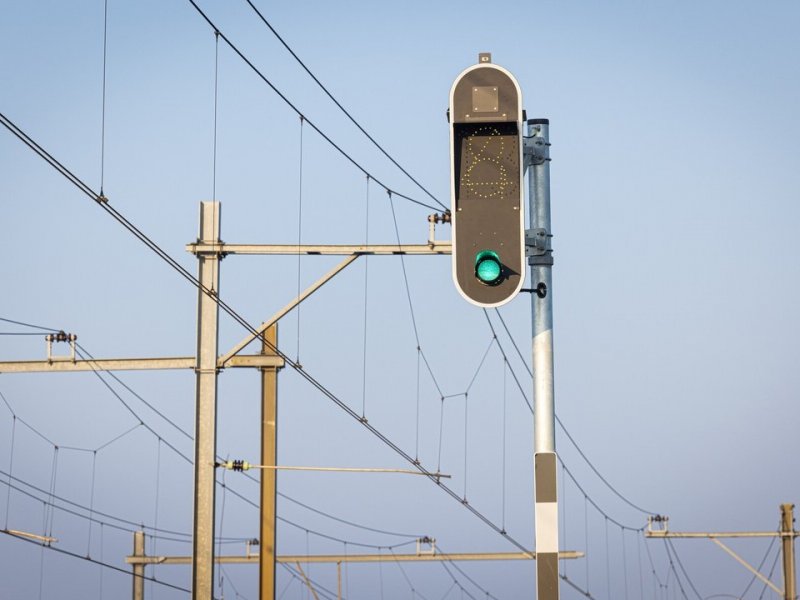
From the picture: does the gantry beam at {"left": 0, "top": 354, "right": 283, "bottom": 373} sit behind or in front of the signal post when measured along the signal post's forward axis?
behind

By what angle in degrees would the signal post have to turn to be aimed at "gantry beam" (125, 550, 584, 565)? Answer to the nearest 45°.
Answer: approximately 180°

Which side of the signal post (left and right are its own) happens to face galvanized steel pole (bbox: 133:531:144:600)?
back

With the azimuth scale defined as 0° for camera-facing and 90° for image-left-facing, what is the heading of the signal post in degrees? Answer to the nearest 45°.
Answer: approximately 0°
